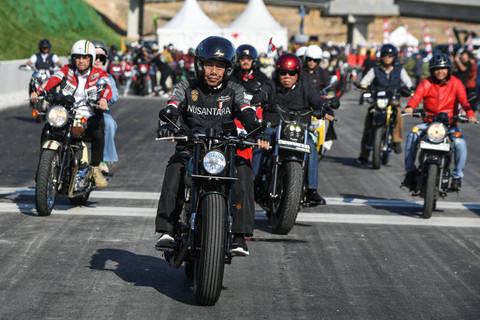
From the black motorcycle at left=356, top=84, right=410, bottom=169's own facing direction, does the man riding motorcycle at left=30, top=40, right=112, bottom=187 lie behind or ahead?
ahead

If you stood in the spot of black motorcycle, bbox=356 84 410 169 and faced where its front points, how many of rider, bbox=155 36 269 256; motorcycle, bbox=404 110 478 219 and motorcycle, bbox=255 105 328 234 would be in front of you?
3

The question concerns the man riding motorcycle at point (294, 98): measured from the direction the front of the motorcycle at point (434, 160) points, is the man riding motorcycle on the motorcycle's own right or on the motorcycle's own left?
on the motorcycle's own right

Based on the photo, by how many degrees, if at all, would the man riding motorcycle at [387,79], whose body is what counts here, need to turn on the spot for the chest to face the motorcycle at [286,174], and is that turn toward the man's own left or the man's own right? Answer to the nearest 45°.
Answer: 0° — they already face it

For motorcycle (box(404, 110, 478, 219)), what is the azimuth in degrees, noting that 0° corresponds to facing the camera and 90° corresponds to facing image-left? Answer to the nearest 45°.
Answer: approximately 0°

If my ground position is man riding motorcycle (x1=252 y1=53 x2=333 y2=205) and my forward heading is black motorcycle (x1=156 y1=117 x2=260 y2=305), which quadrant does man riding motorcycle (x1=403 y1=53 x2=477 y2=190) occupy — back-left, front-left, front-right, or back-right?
back-left
